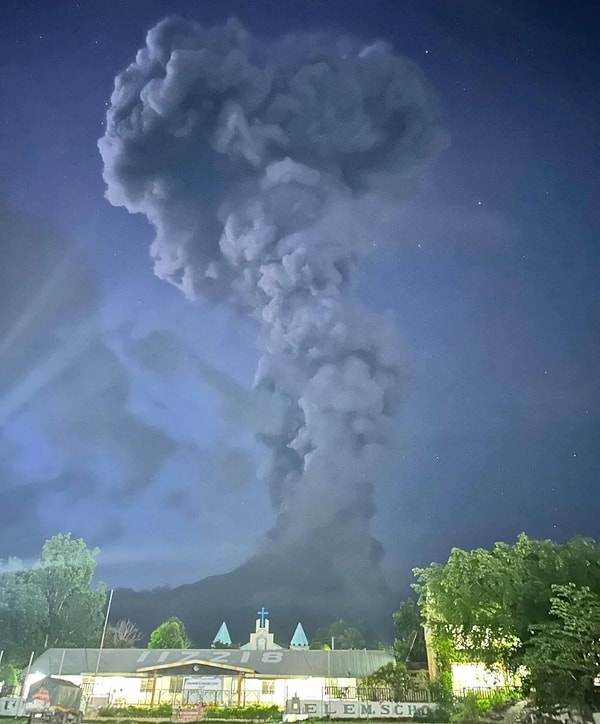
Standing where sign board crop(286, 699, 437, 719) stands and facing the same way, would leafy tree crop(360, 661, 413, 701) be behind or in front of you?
behind

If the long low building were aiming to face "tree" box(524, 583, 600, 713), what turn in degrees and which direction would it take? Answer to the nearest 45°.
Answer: approximately 45° to its left

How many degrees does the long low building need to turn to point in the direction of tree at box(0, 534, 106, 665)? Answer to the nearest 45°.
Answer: approximately 90° to its right

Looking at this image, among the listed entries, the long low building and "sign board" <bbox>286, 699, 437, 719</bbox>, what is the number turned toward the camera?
2

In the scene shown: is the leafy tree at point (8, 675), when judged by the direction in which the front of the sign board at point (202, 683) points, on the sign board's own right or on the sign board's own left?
on the sign board's own right

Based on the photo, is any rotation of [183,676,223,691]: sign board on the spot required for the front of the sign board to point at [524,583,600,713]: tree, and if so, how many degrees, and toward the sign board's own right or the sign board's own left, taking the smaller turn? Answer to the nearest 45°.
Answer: approximately 45° to the sign board's own left

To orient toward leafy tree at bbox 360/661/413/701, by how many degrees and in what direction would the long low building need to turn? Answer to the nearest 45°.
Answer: approximately 45° to its left

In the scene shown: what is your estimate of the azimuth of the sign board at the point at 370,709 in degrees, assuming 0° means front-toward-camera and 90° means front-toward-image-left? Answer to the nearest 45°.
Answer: approximately 0°

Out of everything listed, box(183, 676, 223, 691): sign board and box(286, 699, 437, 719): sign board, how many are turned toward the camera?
2
